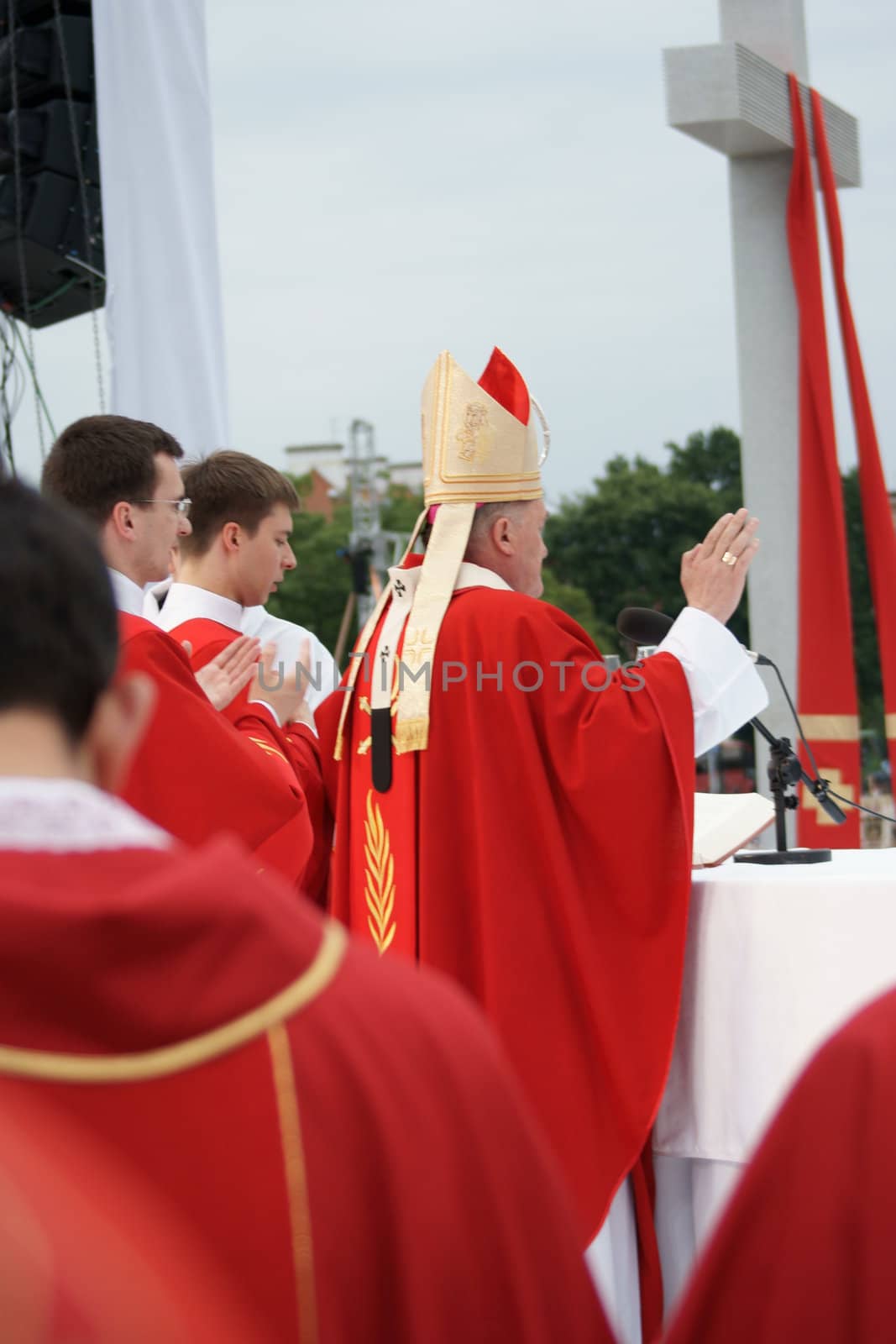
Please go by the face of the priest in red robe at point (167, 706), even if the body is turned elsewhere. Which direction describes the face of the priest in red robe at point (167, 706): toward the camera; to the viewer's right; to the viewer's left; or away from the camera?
to the viewer's right

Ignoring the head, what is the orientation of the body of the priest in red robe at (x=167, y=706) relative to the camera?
to the viewer's right

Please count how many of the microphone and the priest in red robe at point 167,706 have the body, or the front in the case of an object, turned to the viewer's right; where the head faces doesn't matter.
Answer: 1

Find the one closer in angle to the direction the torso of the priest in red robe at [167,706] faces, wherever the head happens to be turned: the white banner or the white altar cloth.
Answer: the white altar cloth

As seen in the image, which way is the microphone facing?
to the viewer's left

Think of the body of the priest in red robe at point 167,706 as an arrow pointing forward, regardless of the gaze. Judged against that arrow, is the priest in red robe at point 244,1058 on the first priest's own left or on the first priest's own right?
on the first priest's own right

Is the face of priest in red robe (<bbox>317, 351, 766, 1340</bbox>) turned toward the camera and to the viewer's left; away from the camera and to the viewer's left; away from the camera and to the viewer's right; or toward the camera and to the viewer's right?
away from the camera and to the viewer's right

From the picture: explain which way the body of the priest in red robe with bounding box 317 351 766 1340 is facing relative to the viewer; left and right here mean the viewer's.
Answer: facing away from the viewer and to the right of the viewer

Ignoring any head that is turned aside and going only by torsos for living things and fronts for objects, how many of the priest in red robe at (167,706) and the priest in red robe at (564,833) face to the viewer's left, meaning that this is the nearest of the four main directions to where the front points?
0

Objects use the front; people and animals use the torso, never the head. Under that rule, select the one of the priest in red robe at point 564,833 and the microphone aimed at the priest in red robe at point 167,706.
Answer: the microphone

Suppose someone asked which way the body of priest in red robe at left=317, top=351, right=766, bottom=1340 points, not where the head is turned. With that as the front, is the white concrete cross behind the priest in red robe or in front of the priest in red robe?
in front
